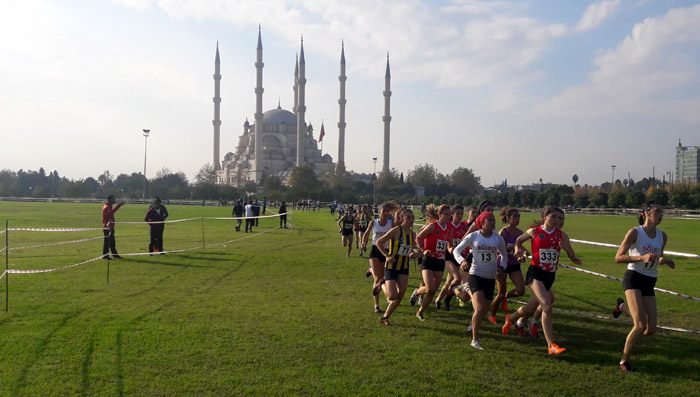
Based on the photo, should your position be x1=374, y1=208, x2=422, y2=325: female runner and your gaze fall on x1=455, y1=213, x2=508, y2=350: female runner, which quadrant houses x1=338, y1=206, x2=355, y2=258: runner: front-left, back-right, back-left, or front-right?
back-left

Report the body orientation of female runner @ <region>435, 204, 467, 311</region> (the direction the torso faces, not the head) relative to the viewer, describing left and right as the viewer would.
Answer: facing the viewer and to the right of the viewer

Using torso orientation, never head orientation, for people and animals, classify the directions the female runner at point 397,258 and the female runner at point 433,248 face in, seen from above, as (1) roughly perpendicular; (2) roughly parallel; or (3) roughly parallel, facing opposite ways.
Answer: roughly parallel

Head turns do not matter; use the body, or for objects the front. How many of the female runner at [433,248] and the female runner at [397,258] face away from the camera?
0

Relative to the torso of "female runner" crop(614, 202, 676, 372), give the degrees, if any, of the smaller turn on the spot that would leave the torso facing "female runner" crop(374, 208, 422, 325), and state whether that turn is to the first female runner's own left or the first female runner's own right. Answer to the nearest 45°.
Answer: approximately 135° to the first female runner's own right

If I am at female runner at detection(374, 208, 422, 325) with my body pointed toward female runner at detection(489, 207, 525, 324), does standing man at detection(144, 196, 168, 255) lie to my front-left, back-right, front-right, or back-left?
back-left

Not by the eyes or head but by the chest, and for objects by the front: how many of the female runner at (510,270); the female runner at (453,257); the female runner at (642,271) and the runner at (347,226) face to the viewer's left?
0

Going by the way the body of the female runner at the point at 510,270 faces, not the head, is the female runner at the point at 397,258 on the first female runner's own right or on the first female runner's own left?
on the first female runner's own right

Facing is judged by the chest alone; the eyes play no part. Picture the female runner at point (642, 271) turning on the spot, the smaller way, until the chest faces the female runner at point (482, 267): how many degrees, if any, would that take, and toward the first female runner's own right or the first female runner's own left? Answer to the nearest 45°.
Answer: approximately 135° to the first female runner's own right

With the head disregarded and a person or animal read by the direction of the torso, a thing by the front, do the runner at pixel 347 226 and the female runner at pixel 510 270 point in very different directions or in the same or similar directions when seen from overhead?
same or similar directions
